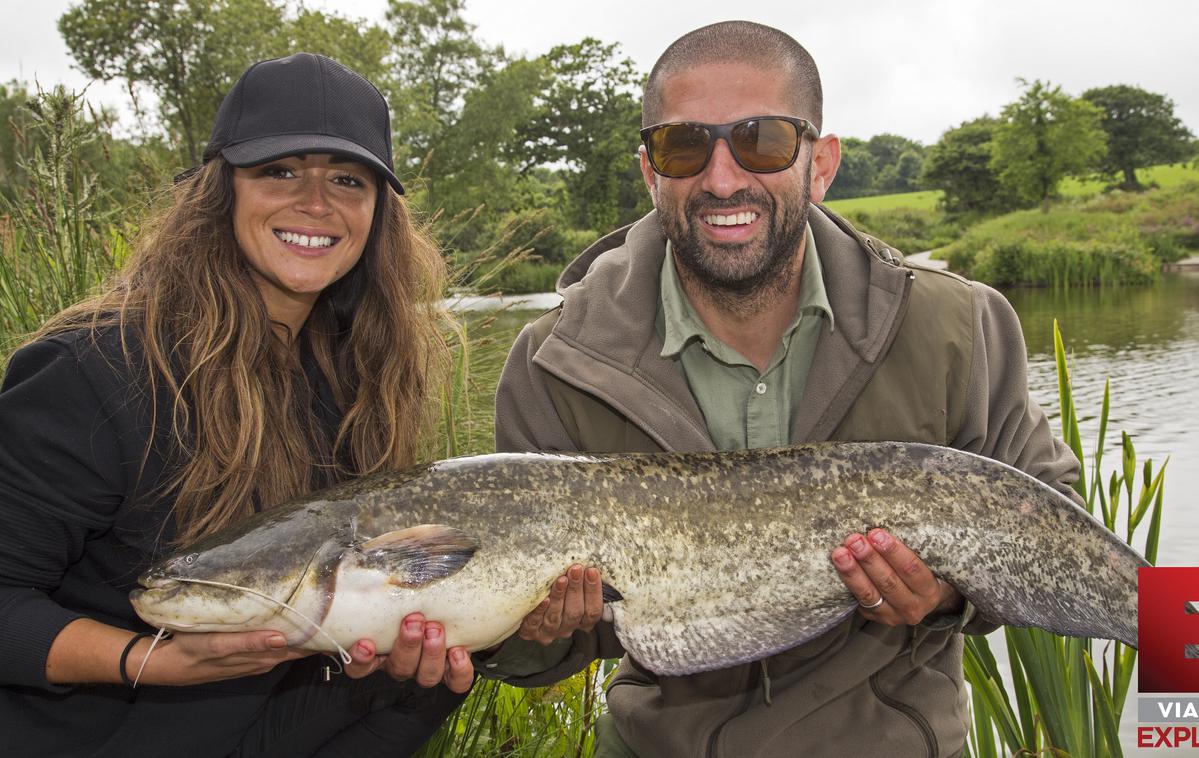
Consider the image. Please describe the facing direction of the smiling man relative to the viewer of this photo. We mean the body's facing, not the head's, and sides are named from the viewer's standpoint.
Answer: facing the viewer

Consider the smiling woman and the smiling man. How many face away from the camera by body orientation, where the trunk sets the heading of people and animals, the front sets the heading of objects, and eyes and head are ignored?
0

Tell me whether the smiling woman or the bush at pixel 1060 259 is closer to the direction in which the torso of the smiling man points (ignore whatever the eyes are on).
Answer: the smiling woman

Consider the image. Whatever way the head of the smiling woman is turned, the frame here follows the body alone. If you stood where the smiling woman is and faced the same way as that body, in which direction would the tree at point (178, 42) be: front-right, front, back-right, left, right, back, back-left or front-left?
back-left

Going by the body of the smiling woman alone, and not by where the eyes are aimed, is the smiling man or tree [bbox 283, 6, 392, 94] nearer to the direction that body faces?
the smiling man

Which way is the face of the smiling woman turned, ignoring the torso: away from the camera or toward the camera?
toward the camera

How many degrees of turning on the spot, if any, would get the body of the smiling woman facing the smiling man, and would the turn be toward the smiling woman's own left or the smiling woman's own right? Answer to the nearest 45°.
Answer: approximately 45° to the smiling woman's own left

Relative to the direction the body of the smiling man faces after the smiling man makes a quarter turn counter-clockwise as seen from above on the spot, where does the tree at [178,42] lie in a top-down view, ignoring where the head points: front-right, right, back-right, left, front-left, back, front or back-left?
back-left

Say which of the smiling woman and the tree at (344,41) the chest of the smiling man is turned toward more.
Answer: the smiling woman

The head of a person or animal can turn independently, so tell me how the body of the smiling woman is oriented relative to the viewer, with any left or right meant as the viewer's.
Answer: facing the viewer and to the right of the viewer

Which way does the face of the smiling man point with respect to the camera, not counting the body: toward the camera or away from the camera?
toward the camera
